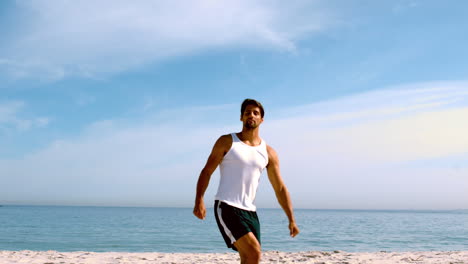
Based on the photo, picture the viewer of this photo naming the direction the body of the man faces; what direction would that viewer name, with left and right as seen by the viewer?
facing the viewer and to the right of the viewer
